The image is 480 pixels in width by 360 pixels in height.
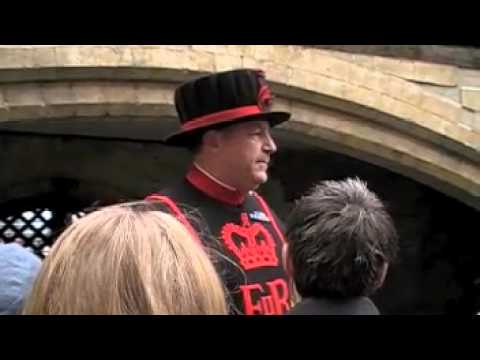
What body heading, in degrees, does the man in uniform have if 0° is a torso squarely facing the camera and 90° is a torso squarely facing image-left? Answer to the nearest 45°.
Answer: approximately 315°

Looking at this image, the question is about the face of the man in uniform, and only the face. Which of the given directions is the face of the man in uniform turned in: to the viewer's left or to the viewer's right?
to the viewer's right
